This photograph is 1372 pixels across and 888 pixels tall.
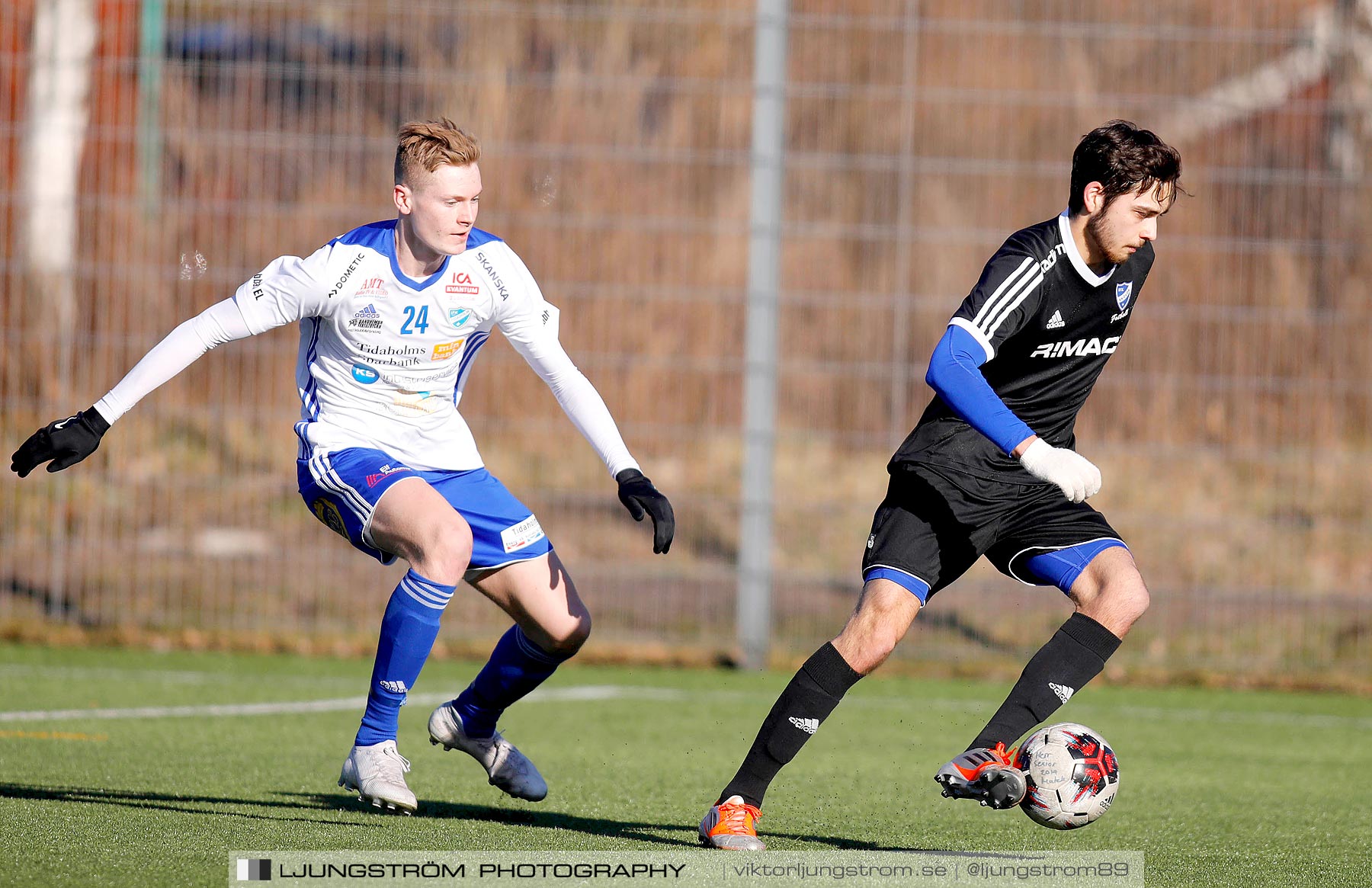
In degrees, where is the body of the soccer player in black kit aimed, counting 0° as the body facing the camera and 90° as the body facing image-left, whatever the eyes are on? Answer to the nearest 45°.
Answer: approximately 315°

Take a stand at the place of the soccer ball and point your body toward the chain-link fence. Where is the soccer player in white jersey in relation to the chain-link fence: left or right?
left

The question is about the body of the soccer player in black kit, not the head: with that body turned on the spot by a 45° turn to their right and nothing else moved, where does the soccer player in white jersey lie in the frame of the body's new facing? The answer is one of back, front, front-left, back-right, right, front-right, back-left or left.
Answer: right

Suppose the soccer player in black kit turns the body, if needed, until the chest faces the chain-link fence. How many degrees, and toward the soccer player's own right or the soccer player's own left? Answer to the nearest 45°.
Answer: approximately 135° to the soccer player's own left
